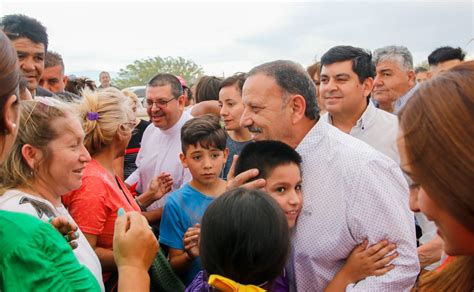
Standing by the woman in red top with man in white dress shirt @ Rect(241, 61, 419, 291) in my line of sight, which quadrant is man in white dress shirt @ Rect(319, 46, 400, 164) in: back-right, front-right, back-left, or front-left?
front-left

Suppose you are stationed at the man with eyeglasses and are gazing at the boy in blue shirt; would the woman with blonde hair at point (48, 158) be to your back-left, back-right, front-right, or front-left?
front-right

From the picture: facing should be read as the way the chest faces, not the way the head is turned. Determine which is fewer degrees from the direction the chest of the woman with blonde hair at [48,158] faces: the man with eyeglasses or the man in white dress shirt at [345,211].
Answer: the man in white dress shirt

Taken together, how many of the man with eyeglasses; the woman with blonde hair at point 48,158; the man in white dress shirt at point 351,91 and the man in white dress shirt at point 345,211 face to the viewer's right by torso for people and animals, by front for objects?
1

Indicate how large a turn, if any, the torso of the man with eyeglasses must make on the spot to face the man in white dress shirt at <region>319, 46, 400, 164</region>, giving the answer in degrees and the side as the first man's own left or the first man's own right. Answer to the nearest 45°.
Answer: approximately 135° to the first man's own left

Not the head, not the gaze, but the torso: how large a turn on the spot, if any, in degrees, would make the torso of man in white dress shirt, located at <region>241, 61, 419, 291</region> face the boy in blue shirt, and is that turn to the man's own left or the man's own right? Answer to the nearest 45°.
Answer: approximately 45° to the man's own right

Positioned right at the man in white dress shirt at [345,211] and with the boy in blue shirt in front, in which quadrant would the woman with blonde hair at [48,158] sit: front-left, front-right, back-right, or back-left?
front-left

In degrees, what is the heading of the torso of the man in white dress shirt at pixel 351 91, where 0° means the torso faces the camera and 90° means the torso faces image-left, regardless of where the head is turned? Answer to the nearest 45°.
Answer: approximately 45°

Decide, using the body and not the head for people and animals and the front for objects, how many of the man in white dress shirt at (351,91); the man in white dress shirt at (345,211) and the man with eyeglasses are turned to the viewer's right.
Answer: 0

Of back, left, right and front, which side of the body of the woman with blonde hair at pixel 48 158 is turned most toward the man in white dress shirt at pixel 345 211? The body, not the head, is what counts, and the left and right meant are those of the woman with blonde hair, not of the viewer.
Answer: front

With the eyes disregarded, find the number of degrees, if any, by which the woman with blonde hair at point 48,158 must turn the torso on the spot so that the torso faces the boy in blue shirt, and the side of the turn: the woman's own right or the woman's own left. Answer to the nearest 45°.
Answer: approximately 45° to the woman's own left

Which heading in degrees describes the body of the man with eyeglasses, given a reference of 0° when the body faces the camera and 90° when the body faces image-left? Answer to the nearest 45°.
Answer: approximately 45°

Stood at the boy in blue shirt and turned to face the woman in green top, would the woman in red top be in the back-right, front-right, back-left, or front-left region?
front-right

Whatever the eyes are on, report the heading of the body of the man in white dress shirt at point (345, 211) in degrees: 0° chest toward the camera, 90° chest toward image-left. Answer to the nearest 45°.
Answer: approximately 90°

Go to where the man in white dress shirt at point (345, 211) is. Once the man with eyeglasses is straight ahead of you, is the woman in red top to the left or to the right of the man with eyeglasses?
left
